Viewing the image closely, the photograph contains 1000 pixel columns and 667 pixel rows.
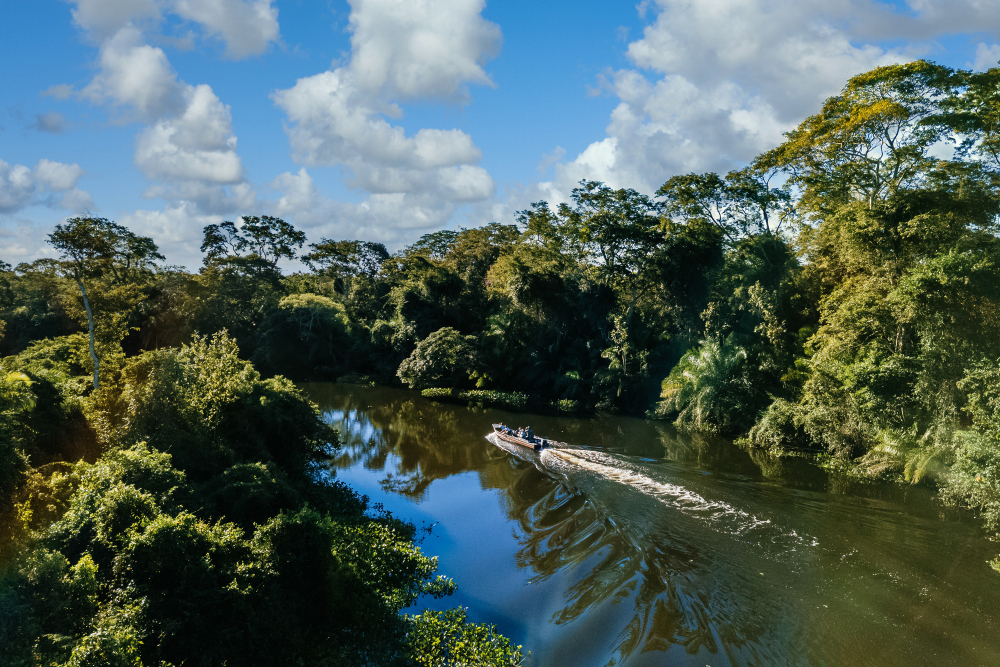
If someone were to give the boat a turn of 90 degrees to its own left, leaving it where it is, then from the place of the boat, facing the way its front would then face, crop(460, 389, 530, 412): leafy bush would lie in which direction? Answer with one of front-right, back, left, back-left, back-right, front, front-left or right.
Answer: back-right

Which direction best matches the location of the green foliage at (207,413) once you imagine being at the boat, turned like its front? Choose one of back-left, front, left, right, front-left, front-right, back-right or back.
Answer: left

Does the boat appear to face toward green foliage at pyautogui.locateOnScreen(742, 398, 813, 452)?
no

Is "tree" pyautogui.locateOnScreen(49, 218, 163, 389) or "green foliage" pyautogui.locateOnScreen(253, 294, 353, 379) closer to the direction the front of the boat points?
the green foliage

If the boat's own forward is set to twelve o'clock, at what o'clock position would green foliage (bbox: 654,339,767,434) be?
The green foliage is roughly at 4 o'clock from the boat.

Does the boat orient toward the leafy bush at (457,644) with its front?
no

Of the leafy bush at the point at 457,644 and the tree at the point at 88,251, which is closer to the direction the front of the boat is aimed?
the tree

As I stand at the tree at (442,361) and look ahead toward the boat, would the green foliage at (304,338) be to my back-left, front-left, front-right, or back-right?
back-right

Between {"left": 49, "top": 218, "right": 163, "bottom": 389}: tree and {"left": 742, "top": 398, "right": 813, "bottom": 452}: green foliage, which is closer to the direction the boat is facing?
the tree

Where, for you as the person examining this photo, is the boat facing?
facing away from the viewer and to the left of the viewer
